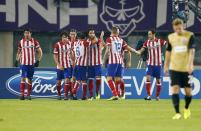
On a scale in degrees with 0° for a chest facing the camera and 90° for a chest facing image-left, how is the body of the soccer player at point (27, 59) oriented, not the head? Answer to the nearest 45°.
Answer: approximately 0°

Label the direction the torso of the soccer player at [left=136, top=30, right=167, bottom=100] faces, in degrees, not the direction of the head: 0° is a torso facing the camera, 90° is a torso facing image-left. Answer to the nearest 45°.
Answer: approximately 45°

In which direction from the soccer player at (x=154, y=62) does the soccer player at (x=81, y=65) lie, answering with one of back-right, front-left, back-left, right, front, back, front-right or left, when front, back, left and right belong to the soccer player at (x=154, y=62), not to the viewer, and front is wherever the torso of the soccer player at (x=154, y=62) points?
front-right

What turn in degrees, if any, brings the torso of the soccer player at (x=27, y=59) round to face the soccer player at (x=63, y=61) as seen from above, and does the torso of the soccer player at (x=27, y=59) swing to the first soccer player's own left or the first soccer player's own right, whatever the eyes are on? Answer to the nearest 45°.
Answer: approximately 90° to the first soccer player's own left

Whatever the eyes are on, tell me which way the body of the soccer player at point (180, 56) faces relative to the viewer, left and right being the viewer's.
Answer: facing the viewer

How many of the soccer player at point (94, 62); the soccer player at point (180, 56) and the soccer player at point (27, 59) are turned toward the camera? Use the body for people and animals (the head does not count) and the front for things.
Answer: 3

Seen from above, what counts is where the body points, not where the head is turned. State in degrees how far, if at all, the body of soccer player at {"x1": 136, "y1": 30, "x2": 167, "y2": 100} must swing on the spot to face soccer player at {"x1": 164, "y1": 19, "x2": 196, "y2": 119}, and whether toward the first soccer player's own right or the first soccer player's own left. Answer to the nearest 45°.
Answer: approximately 45° to the first soccer player's own left

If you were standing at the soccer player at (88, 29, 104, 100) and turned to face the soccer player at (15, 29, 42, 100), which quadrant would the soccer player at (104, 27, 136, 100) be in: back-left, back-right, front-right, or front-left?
back-left

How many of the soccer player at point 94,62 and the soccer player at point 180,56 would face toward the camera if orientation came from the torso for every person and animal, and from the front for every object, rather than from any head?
2
